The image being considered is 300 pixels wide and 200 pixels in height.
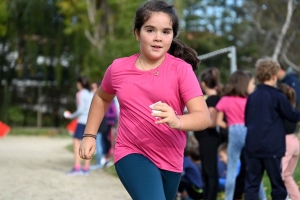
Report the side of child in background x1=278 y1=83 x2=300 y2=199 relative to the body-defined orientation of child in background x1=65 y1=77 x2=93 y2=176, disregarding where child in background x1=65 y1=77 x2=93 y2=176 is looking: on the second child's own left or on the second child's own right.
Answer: on the second child's own left

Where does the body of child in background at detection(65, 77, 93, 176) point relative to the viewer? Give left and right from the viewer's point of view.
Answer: facing to the left of the viewer

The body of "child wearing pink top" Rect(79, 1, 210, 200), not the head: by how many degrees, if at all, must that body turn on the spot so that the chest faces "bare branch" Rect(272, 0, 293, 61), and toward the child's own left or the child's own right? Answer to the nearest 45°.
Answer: approximately 180°

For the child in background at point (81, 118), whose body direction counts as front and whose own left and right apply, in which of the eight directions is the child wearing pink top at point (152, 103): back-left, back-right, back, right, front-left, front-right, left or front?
left

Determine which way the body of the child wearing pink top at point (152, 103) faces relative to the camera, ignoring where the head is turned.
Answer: toward the camera

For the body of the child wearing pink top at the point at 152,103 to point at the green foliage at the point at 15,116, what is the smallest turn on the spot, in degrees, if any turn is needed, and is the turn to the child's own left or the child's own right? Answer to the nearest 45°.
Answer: approximately 180°

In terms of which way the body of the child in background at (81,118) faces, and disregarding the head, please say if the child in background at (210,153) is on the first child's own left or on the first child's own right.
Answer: on the first child's own left

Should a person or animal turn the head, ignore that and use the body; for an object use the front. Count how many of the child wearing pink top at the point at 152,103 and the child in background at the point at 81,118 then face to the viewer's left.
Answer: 1
